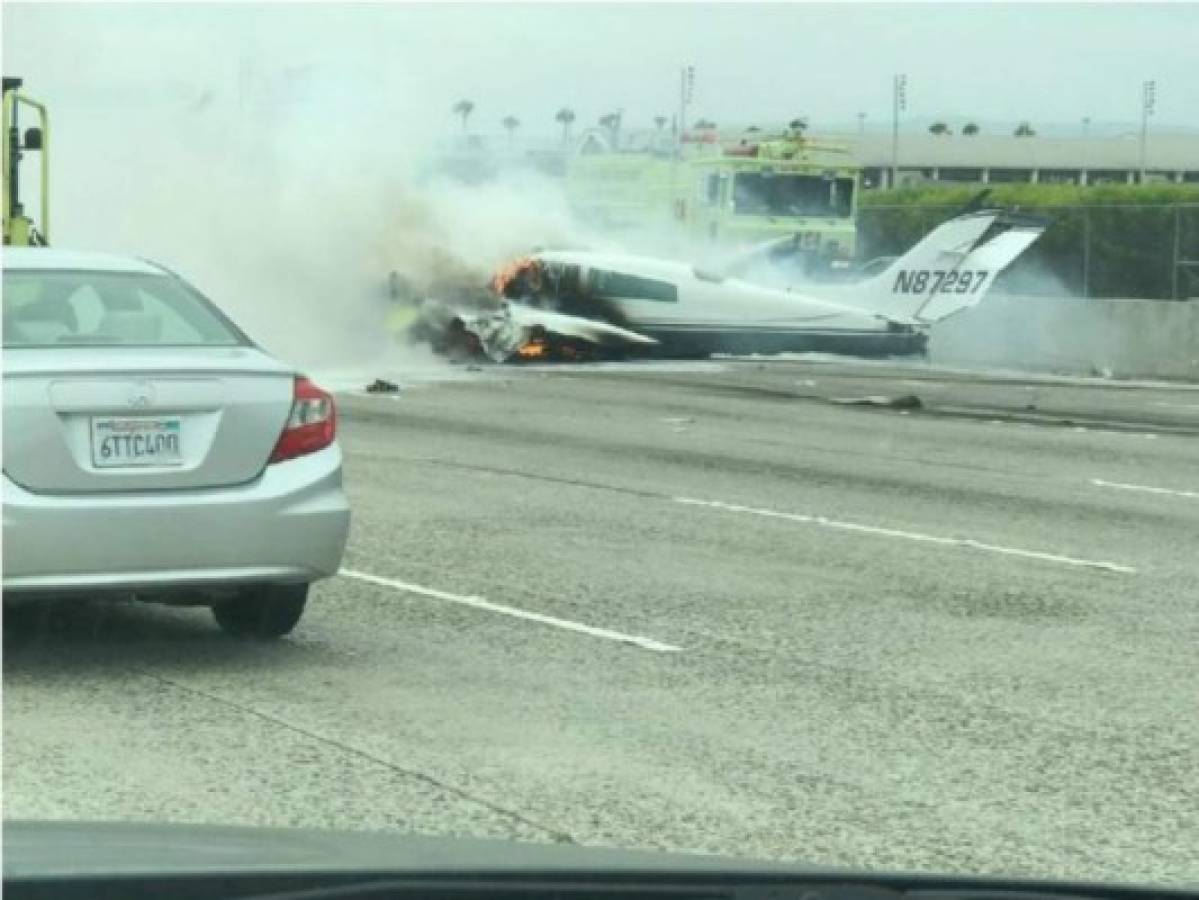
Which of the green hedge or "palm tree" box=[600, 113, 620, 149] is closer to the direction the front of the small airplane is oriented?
the palm tree

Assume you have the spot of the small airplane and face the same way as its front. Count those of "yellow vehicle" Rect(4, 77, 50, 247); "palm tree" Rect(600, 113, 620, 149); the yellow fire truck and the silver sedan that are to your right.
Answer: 2

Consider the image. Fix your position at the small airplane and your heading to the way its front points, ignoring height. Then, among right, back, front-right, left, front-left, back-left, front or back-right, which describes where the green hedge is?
back-right

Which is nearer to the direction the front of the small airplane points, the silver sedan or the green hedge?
the silver sedan

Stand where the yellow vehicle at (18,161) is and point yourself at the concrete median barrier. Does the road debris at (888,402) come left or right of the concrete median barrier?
right

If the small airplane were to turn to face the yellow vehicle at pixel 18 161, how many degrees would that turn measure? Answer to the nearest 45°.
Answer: approximately 45° to its left

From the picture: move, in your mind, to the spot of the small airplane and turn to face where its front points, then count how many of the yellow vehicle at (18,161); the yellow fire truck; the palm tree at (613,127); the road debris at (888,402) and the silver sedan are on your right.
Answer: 2

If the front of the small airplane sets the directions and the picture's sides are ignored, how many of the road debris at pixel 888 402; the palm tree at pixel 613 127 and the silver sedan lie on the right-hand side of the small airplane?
1

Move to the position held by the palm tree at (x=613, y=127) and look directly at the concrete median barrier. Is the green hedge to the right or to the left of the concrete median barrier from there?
left

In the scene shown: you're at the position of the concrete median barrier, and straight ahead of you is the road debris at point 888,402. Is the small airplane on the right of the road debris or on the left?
right

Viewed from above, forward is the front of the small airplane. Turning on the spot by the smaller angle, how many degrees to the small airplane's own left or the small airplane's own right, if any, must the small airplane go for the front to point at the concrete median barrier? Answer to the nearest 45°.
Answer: approximately 135° to the small airplane's own right

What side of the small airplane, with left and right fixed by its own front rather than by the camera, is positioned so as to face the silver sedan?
left

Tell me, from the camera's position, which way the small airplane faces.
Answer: facing to the left of the viewer

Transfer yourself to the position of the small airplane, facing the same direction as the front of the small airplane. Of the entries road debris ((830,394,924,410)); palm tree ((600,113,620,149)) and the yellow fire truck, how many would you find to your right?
2

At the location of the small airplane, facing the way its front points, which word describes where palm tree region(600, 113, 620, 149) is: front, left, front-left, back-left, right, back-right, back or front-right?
right
